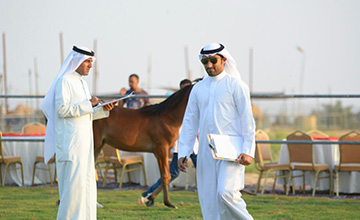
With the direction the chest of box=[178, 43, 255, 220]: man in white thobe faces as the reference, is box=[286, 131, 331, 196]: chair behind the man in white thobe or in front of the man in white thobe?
behind

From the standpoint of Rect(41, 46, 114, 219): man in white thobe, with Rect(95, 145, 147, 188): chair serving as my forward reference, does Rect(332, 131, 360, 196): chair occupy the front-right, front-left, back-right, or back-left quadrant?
front-right

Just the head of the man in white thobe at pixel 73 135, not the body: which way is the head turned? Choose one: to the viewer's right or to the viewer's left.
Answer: to the viewer's right

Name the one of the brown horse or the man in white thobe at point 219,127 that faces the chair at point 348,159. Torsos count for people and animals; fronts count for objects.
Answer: the brown horse

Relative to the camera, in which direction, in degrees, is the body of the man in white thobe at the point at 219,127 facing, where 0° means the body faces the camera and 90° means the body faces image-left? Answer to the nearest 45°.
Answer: approximately 45°

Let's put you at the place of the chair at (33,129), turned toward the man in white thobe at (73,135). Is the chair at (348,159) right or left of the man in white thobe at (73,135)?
left

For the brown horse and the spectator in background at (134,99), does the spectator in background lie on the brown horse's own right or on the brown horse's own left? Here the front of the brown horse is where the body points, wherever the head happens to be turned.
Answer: on the brown horse's own left

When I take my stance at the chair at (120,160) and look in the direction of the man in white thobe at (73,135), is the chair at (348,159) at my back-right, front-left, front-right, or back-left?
front-left

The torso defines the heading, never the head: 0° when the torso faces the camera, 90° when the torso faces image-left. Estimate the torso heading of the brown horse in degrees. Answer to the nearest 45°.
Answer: approximately 270°

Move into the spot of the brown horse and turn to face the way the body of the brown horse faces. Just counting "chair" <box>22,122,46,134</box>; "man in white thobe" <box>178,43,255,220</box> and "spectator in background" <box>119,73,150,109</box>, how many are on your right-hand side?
1

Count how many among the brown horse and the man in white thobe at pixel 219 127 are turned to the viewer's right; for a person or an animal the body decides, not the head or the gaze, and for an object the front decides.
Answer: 1

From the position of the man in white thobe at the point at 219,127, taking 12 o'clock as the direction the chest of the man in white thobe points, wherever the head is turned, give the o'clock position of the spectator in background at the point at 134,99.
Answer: The spectator in background is roughly at 4 o'clock from the man in white thobe.
